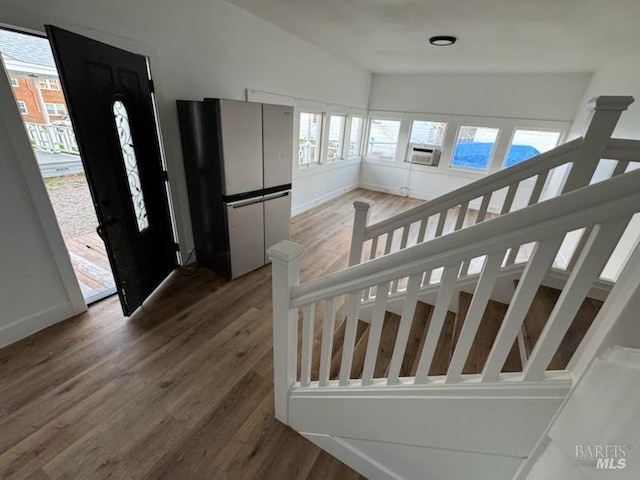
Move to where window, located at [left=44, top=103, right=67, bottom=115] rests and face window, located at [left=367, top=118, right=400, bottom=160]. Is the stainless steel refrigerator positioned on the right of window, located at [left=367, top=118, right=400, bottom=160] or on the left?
right

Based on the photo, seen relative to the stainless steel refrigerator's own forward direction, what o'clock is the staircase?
The staircase is roughly at 1 o'clock from the stainless steel refrigerator.

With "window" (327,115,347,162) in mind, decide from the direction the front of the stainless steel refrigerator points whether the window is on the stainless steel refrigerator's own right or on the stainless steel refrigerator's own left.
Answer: on the stainless steel refrigerator's own left

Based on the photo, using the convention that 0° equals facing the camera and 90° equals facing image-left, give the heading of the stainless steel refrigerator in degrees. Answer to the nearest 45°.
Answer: approximately 315°

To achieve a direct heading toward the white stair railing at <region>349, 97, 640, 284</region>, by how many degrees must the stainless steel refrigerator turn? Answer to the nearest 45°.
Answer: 0° — it already faces it

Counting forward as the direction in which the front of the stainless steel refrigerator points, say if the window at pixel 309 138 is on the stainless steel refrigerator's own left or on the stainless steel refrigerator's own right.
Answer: on the stainless steel refrigerator's own left

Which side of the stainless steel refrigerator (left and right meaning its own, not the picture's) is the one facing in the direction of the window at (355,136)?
left

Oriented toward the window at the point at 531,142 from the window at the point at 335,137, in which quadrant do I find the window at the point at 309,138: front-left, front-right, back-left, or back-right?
back-right

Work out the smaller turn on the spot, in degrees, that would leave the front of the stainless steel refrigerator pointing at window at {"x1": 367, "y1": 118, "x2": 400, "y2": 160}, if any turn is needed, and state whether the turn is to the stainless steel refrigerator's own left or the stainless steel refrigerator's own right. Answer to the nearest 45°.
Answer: approximately 90° to the stainless steel refrigerator's own left

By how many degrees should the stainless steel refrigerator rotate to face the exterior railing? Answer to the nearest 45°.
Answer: approximately 180°

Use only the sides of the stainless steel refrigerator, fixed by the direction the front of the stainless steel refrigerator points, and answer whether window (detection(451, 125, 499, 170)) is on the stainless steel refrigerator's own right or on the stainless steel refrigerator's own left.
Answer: on the stainless steel refrigerator's own left
